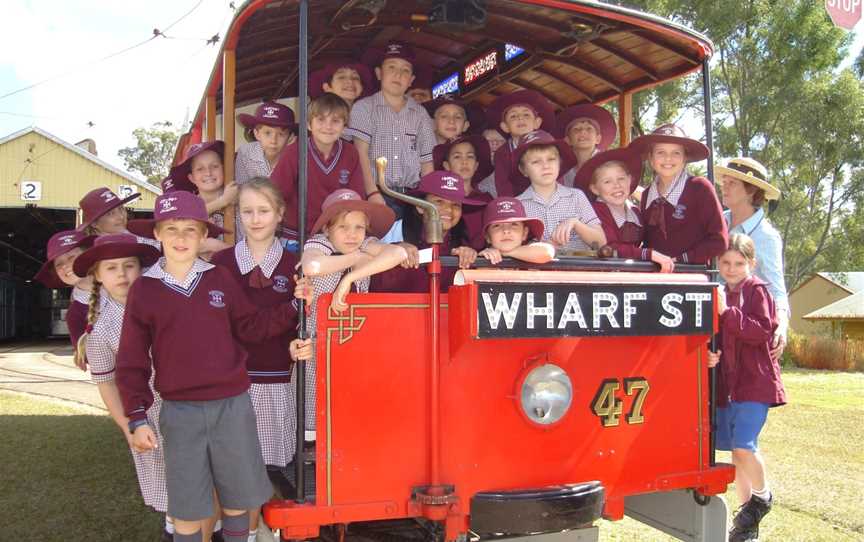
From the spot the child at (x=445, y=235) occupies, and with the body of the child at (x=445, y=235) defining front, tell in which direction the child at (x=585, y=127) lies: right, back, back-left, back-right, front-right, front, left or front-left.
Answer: back-left

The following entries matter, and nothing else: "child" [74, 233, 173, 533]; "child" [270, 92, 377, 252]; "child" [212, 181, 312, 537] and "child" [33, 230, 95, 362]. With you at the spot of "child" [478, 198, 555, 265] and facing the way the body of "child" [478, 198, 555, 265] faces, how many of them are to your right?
4

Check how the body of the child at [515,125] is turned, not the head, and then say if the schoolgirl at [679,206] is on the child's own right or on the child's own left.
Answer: on the child's own left

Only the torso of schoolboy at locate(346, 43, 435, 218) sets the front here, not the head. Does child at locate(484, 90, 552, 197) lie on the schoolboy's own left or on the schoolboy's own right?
on the schoolboy's own left

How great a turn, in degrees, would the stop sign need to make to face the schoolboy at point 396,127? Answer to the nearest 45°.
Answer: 0° — it already faces them

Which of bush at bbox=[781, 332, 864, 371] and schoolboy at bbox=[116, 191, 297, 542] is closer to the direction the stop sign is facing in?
the schoolboy

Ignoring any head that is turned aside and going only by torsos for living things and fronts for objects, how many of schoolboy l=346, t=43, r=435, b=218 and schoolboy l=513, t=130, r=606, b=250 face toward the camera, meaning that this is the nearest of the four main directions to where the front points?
2

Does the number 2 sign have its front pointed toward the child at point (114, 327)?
yes

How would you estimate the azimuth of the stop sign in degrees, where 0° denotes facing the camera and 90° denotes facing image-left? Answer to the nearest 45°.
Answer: approximately 0°
